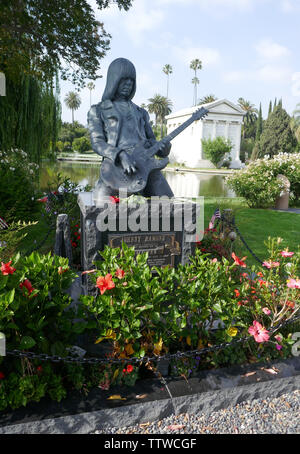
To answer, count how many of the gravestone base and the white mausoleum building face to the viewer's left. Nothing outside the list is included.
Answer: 0

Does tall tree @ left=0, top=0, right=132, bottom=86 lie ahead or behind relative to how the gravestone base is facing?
behind

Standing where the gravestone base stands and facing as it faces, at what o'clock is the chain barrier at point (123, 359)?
The chain barrier is roughly at 12 o'clock from the gravestone base.

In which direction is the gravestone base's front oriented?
toward the camera

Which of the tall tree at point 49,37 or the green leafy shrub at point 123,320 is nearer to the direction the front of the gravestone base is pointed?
the green leafy shrub

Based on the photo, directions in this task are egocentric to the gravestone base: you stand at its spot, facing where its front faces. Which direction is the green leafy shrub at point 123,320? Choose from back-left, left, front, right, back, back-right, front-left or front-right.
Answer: front

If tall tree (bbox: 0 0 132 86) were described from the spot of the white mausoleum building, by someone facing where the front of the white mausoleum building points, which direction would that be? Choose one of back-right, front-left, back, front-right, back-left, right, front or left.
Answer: front-right

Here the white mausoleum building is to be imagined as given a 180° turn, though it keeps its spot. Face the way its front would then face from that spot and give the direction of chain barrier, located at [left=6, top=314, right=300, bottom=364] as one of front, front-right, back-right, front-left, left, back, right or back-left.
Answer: back-left

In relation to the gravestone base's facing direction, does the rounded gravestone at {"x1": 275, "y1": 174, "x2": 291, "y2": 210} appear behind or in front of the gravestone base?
behind

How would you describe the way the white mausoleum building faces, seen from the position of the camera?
facing the viewer and to the right of the viewer

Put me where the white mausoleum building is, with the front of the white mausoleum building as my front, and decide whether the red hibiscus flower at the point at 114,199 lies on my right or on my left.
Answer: on my right

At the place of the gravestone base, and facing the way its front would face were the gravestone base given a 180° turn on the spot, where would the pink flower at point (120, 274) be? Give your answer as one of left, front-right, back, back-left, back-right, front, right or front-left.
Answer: back

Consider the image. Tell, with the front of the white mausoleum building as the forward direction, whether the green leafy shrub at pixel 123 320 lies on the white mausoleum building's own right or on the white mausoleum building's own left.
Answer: on the white mausoleum building's own right
